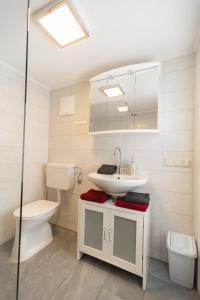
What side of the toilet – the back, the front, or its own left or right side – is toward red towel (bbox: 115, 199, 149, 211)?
left

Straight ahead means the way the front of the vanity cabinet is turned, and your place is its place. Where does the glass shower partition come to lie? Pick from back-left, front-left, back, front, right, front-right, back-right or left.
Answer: front-right

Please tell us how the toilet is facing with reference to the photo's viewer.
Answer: facing the viewer and to the left of the viewer

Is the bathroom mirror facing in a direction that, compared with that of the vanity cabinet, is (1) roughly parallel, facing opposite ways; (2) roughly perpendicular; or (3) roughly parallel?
roughly parallel

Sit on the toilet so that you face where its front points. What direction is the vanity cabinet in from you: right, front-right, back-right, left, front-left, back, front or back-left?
left

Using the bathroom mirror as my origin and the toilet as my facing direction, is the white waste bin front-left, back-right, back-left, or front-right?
back-left

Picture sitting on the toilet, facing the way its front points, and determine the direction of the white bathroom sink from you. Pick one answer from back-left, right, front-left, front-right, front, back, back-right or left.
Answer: left

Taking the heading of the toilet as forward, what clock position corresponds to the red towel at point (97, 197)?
The red towel is roughly at 9 o'clock from the toilet.

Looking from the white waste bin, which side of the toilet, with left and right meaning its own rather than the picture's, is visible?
left

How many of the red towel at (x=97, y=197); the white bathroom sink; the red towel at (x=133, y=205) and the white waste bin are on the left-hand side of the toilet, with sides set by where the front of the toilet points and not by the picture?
4

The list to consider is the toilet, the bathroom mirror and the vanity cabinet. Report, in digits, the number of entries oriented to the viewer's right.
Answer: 0
